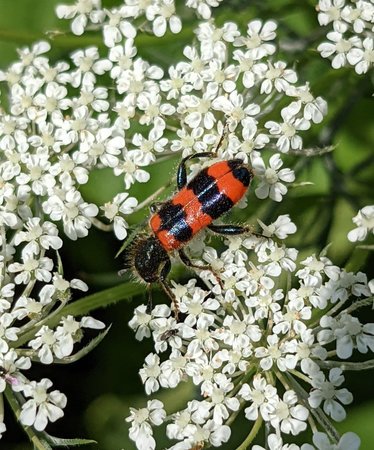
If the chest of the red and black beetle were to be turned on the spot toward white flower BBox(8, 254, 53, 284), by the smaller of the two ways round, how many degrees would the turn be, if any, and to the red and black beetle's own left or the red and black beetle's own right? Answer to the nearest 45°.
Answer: approximately 45° to the red and black beetle's own right

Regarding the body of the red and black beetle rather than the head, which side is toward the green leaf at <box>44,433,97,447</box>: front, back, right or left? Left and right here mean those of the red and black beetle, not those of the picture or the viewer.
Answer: front

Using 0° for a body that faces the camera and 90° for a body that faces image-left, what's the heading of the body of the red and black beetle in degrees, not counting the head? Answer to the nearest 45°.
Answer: approximately 45°

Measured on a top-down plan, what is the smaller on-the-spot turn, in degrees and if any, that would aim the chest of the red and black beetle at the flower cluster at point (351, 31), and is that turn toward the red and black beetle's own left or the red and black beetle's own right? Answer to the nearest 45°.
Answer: approximately 180°

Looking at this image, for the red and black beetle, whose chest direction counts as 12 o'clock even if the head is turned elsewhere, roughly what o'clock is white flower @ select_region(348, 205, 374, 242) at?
The white flower is roughly at 8 o'clock from the red and black beetle.

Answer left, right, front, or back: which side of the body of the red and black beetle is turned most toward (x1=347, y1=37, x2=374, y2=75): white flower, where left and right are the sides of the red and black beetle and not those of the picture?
back

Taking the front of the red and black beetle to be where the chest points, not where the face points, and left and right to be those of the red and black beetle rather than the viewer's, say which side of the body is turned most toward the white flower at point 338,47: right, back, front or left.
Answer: back
